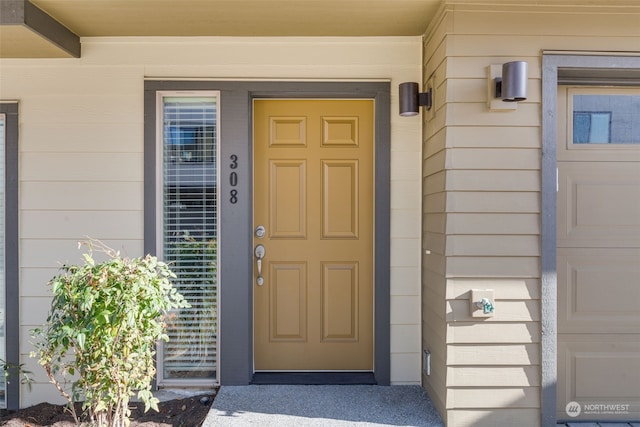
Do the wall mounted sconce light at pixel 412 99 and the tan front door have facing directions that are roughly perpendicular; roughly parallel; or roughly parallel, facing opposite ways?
roughly perpendicular

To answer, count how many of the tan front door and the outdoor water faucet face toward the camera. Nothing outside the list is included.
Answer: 2

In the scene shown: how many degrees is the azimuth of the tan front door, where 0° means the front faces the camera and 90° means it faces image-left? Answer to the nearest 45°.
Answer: approximately 0°

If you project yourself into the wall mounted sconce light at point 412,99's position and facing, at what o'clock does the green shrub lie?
The green shrub is roughly at 11 o'clock from the wall mounted sconce light.

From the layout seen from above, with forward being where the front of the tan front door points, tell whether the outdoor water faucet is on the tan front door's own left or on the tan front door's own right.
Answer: on the tan front door's own left

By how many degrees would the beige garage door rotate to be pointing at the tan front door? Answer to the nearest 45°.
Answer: approximately 90° to its right

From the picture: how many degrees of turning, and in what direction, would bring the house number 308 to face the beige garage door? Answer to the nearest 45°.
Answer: approximately 90° to its left

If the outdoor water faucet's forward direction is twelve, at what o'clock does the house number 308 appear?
The house number 308 is roughly at 3 o'clock from the outdoor water faucet.

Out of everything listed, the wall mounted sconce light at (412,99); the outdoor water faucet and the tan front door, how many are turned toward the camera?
2

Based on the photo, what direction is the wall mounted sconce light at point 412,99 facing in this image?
to the viewer's left

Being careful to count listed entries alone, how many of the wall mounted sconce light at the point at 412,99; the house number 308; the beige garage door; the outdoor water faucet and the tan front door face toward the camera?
4

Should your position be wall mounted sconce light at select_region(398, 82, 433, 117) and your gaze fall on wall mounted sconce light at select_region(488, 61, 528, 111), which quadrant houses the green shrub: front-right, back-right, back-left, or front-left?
back-right
